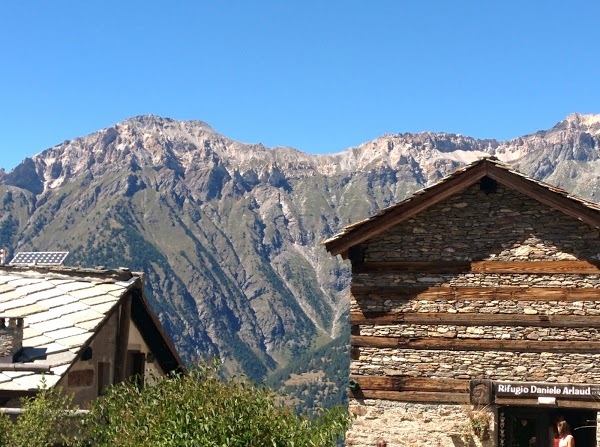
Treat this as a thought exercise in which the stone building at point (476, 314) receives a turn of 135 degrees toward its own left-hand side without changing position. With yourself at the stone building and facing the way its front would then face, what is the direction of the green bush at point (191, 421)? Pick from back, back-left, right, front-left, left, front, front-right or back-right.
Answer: back

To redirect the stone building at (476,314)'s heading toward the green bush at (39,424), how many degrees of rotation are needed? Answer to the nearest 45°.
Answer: approximately 45° to its right

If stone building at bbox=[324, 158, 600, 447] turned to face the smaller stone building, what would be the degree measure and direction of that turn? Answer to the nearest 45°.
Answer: approximately 90° to its right

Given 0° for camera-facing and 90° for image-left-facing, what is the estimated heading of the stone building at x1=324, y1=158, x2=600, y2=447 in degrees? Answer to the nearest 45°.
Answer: approximately 0°

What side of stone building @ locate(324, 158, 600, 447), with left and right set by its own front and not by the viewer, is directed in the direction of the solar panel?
right

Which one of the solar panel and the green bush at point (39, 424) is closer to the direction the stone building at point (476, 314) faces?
the green bush
